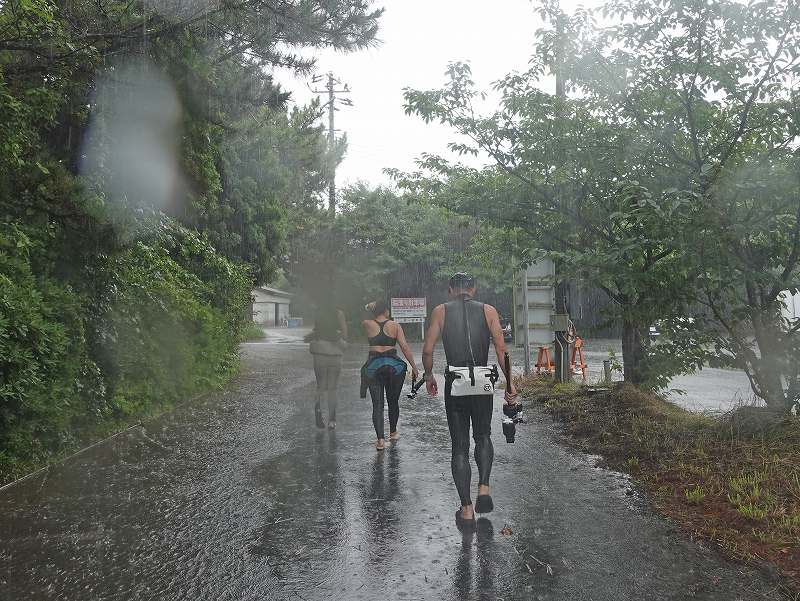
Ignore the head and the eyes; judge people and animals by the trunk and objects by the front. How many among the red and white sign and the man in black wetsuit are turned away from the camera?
1

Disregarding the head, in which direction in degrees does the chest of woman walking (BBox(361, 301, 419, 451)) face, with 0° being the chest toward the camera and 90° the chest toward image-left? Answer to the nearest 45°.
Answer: approximately 180°

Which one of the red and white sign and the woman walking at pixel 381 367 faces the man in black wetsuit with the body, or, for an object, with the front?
the red and white sign

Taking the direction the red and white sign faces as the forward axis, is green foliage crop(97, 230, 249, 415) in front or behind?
in front

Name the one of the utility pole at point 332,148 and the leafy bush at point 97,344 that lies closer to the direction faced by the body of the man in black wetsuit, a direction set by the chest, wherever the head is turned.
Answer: the utility pole

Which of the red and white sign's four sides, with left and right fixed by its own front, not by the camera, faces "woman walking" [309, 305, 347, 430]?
front

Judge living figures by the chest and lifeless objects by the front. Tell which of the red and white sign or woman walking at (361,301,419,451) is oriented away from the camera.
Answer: the woman walking

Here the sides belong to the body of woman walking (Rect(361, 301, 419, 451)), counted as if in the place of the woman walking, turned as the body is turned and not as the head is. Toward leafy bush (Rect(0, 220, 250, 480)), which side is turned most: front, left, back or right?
left

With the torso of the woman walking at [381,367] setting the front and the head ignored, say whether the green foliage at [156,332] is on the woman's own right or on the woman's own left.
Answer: on the woman's own left

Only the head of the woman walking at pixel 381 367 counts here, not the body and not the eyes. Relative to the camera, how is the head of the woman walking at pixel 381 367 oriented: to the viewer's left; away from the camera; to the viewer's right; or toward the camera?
away from the camera

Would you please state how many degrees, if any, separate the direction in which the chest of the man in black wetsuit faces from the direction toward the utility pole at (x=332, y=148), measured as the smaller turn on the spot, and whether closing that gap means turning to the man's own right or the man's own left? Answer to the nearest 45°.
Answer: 0° — they already face it

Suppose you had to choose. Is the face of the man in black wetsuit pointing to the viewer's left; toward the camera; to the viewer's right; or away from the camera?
away from the camera

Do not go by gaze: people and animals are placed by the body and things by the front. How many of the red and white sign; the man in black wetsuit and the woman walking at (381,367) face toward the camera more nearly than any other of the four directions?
1

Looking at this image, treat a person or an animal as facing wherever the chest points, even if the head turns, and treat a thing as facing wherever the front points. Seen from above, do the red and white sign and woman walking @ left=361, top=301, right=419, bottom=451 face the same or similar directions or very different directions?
very different directions

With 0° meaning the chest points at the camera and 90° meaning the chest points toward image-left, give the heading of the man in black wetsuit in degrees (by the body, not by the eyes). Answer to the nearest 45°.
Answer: approximately 180°
